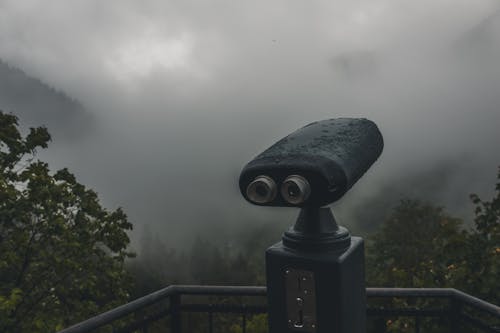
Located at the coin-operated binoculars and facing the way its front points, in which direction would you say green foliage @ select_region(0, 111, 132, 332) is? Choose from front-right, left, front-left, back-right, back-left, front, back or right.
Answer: left

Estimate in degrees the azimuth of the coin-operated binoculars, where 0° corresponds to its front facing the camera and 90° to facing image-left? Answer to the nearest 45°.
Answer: approximately 225°
